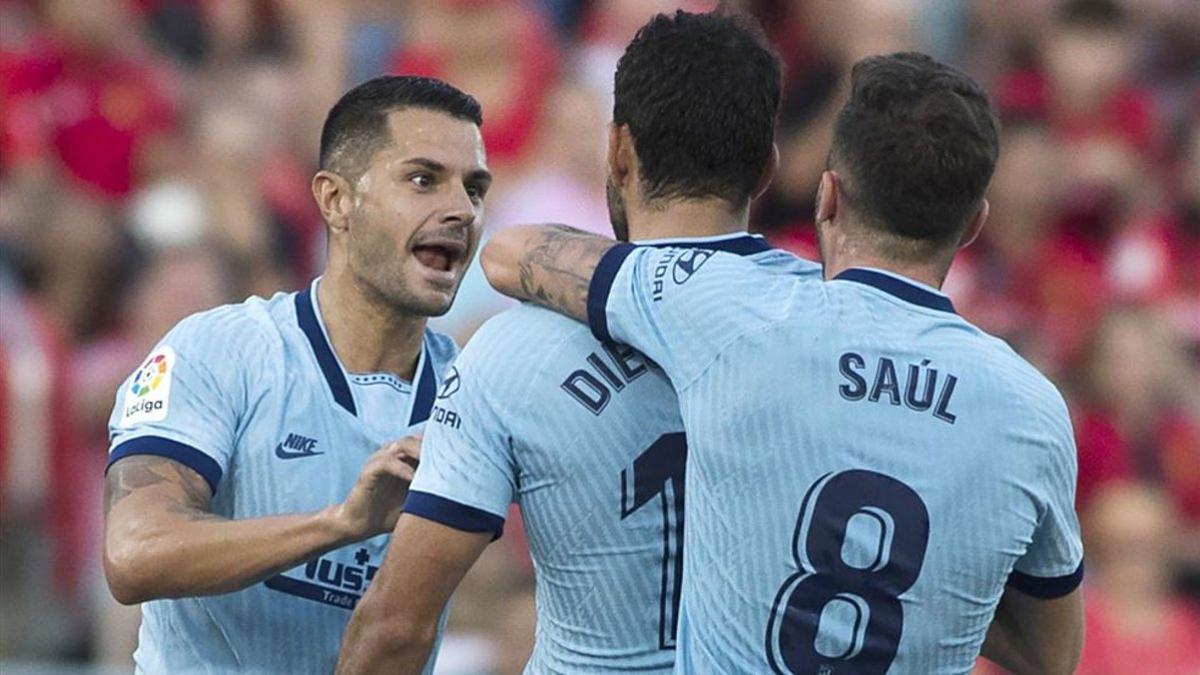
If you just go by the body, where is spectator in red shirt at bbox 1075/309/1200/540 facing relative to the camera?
toward the camera

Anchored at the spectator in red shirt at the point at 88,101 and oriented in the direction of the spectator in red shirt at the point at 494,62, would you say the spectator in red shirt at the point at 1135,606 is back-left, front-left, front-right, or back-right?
front-right

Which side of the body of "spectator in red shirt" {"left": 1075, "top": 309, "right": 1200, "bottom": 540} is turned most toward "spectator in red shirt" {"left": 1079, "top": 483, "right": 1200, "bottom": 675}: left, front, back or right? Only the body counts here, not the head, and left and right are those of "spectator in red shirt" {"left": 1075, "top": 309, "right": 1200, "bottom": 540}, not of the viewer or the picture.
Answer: front

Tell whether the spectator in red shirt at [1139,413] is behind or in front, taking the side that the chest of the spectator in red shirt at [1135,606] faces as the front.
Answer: behind

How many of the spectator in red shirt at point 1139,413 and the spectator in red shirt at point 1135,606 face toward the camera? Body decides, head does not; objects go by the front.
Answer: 2

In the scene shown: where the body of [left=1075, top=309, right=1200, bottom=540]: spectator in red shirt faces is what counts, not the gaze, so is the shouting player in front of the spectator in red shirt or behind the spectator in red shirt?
in front

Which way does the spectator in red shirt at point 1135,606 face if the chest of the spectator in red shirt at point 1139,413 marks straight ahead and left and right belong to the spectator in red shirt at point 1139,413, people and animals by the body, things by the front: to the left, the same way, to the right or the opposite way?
the same way

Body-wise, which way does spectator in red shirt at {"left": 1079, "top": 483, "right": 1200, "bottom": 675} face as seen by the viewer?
toward the camera

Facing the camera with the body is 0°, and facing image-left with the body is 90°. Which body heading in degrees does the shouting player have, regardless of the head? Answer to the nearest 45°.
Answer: approximately 315°

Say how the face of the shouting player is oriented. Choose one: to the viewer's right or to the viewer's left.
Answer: to the viewer's right
